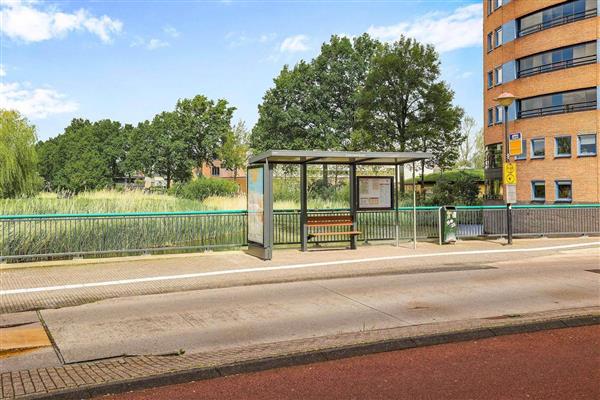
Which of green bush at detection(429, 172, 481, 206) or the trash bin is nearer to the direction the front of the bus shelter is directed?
the trash bin

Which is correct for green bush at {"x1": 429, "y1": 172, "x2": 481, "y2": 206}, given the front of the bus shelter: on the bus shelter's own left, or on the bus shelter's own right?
on the bus shelter's own left

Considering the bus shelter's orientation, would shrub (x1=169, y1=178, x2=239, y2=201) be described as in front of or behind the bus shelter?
behind

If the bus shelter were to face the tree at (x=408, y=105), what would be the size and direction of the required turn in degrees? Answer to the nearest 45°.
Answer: approximately 135° to its left

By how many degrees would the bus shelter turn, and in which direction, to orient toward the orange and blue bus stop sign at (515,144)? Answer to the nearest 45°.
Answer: approximately 90° to its left

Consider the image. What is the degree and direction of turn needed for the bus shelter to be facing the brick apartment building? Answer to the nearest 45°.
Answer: approximately 90° to its left

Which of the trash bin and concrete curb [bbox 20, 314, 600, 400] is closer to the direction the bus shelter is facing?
the concrete curb

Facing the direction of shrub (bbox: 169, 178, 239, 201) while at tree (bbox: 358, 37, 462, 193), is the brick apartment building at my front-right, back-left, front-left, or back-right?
back-left

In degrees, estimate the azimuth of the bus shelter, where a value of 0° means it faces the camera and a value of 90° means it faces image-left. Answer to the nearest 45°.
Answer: approximately 315°

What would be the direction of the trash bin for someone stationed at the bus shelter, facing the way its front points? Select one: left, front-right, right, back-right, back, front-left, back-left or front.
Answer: left

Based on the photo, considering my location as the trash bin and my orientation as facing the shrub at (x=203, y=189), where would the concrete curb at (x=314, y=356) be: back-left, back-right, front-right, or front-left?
back-left

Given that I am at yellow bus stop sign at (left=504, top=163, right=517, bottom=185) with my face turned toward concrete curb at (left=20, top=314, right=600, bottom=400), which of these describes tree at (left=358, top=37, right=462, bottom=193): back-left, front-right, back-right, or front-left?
back-right

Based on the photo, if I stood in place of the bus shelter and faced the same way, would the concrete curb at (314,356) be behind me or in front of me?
in front
